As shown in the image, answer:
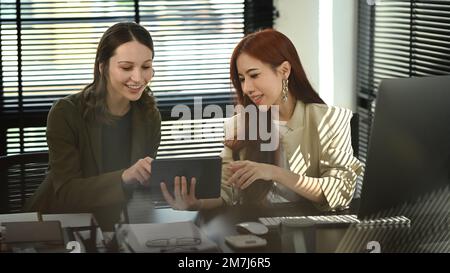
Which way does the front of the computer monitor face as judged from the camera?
facing away from the viewer and to the left of the viewer

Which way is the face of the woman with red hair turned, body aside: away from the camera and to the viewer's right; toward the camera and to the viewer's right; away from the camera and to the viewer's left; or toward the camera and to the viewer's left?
toward the camera and to the viewer's left

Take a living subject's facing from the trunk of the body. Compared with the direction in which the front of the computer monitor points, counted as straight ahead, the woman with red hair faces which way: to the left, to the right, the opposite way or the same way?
to the left

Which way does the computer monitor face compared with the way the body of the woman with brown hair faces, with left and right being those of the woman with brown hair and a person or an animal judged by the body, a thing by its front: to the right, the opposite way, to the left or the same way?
the opposite way

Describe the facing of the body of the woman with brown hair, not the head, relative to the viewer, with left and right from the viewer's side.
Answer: facing the viewer and to the right of the viewer

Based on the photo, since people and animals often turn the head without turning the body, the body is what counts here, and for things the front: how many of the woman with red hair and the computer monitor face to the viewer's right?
0

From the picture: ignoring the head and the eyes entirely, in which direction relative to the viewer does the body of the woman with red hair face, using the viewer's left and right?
facing the viewer and to the left of the viewer

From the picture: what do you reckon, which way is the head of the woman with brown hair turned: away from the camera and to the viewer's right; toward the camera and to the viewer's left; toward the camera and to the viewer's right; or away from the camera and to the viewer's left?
toward the camera and to the viewer's right

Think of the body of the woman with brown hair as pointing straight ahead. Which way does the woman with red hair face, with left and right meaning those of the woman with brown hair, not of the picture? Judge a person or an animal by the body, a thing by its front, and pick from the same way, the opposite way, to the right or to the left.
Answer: to the right

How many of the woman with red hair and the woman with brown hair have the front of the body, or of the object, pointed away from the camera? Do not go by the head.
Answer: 0
